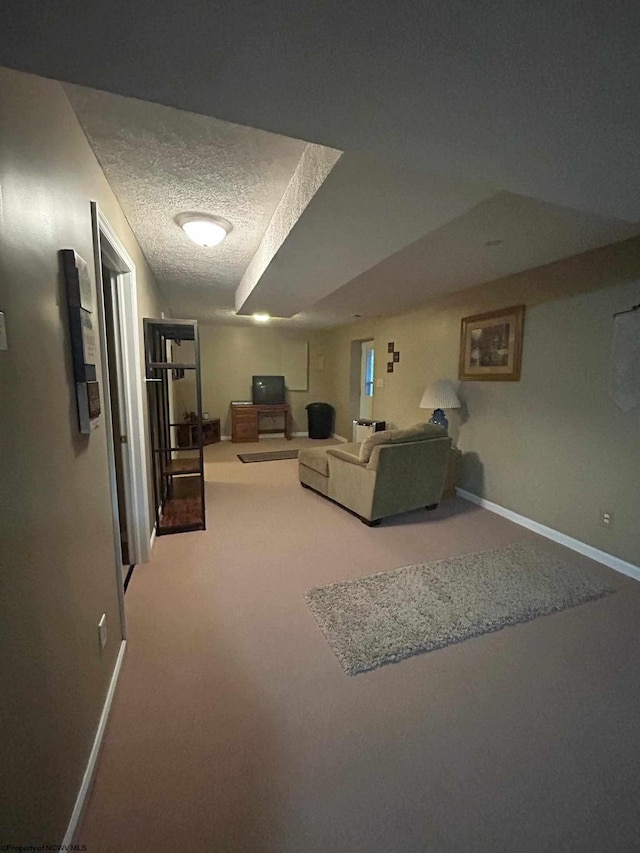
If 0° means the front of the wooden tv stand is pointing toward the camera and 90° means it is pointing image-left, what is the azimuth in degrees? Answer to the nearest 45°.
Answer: approximately 0°

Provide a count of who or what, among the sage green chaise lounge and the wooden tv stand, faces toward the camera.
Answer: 1

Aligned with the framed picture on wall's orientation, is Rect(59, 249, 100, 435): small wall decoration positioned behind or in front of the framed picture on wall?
in front

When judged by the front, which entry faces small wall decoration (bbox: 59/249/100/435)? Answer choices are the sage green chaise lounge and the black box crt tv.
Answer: the black box crt tv

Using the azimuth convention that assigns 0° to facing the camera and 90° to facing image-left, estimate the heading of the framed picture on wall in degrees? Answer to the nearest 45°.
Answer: approximately 45°

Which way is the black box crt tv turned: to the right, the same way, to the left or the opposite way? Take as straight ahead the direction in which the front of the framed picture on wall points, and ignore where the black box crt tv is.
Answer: to the left

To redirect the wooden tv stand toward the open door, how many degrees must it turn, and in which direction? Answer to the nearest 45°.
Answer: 0° — it already faces it

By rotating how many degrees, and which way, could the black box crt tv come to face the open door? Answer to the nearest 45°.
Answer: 0° — it already faces it

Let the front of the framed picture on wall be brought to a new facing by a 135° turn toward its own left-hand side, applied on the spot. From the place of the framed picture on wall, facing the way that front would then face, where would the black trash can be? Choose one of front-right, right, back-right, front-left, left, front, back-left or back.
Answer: back-left
